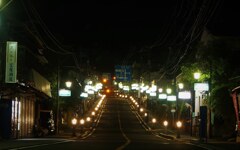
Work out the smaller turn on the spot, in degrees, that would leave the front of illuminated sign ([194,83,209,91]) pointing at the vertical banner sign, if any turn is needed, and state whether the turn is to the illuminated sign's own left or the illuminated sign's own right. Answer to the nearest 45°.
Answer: approximately 45° to the illuminated sign's own right

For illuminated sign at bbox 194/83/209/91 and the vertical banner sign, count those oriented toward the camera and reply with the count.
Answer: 2

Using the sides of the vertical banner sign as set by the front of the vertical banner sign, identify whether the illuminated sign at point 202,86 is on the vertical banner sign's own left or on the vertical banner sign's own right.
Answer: on the vertical banner sign's own left

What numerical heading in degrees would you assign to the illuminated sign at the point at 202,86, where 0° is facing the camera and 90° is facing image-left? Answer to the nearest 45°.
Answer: approximately 0°

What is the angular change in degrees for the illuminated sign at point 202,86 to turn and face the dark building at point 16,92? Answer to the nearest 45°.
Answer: approximately 45° to its right
